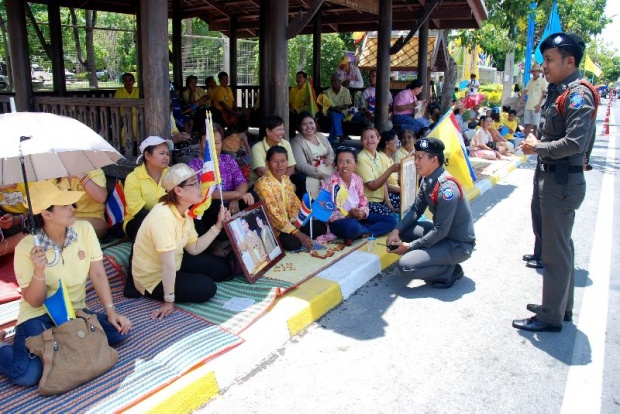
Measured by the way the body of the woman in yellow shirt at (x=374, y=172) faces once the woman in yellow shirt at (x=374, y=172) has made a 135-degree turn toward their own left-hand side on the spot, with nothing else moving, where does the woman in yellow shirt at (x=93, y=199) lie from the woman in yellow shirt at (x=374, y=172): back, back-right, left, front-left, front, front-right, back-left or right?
back-left

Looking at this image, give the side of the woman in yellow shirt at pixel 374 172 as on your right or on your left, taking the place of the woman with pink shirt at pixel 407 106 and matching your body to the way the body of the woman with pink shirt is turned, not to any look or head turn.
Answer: on your right

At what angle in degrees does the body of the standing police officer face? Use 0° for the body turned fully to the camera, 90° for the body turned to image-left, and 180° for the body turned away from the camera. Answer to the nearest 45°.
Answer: approximately 90°

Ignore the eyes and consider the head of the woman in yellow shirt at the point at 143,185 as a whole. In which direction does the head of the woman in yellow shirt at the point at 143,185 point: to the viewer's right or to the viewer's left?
to the viewer's right

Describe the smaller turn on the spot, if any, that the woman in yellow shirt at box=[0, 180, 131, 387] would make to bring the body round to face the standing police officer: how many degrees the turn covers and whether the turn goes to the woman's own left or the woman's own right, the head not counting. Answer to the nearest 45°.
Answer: approximately 45° to the woman's own left

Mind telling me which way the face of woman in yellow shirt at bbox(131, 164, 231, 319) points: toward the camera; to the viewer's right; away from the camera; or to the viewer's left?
to the viewer's right

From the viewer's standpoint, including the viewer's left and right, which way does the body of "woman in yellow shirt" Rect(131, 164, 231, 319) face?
facing to the right of the viewer
